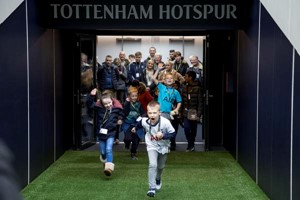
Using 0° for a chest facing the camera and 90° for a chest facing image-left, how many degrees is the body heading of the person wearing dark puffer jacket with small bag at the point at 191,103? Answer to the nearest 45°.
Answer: approximately 45°

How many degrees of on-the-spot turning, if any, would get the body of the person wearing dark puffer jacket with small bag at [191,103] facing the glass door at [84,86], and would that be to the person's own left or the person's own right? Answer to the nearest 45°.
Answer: approximately 45° to the person's own right

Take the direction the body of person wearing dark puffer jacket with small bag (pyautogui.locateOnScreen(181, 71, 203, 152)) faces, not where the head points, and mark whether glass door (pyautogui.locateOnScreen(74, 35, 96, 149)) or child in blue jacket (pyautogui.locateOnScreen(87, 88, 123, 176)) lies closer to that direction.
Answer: the child in blue jacket

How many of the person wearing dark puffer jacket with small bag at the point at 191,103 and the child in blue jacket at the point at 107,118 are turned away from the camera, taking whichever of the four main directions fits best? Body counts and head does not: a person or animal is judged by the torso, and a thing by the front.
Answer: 0

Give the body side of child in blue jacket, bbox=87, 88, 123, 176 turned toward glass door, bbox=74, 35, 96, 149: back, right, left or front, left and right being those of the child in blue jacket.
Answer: back

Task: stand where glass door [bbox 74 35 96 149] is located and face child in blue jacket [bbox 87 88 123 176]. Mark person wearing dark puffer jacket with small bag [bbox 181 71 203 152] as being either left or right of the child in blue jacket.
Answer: left

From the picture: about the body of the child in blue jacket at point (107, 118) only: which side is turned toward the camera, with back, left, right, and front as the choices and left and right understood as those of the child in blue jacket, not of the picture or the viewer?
front

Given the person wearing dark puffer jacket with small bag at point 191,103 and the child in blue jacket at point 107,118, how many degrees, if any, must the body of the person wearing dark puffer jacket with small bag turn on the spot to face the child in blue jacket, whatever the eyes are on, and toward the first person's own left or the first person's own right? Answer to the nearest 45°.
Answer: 0° — they already face them
